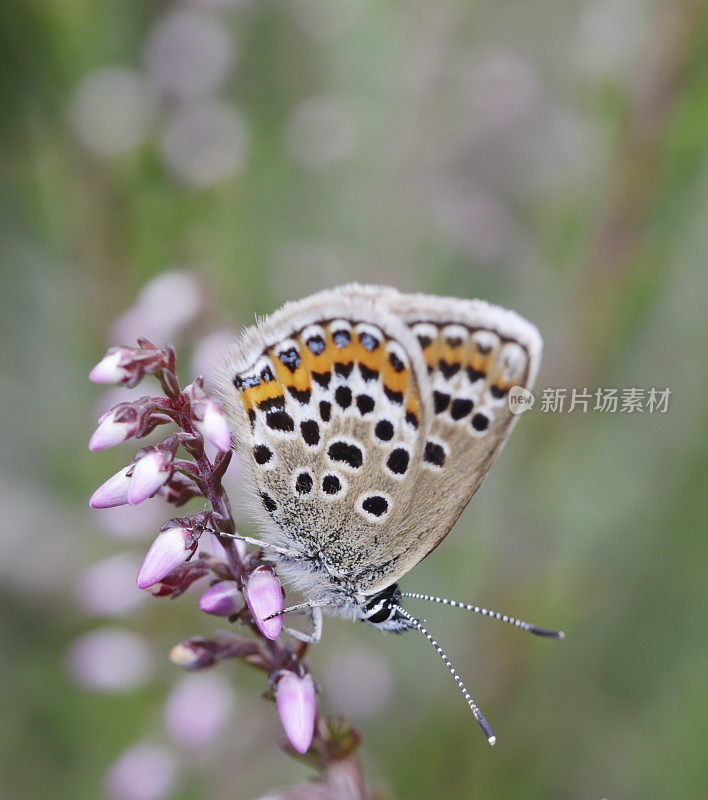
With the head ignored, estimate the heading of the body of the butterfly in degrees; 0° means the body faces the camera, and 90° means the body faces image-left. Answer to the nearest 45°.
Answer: approximately 270°

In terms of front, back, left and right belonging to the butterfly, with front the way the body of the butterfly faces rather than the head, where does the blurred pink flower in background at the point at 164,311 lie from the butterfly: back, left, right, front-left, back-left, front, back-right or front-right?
back-left
